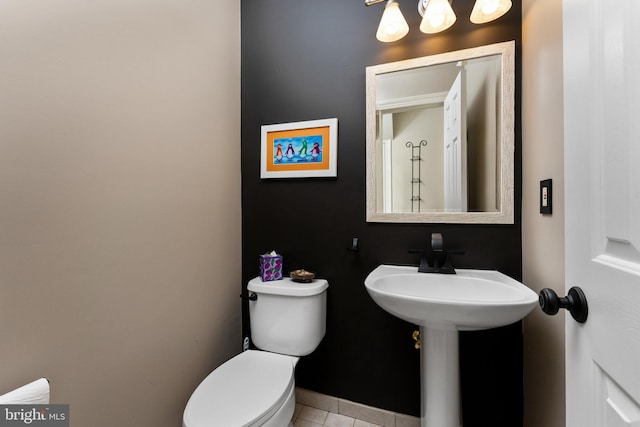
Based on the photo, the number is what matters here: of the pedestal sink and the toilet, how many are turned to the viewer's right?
0

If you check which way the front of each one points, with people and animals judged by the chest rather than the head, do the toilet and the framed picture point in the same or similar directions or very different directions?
same or similar directions

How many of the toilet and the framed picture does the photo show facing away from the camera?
0

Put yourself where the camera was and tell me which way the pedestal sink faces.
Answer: facing the viewer

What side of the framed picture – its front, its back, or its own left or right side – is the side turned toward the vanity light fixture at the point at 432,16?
left

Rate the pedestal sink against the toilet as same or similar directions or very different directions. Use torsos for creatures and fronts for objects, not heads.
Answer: same or similar directions

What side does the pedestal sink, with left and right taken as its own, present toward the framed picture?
right

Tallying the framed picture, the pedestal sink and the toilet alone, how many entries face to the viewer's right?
0

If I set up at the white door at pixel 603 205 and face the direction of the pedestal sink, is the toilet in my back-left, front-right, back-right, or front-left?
front-left

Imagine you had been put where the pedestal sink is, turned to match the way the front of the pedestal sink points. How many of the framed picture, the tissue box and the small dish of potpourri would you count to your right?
3

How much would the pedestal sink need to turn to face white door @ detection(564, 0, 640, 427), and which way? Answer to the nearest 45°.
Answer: approximately 45° to its left

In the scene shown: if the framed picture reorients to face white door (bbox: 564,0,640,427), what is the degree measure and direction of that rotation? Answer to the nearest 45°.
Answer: approximately 90° to its left

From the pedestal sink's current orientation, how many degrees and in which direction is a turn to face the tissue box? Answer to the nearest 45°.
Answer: approximately 90° to its right

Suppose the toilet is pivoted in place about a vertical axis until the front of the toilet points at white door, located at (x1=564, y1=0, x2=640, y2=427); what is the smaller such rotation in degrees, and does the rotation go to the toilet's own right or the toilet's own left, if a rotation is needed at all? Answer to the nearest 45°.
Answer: approximately 90° to the toilet's own left

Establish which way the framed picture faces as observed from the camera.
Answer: facing the viewer and to the left of the viewer
